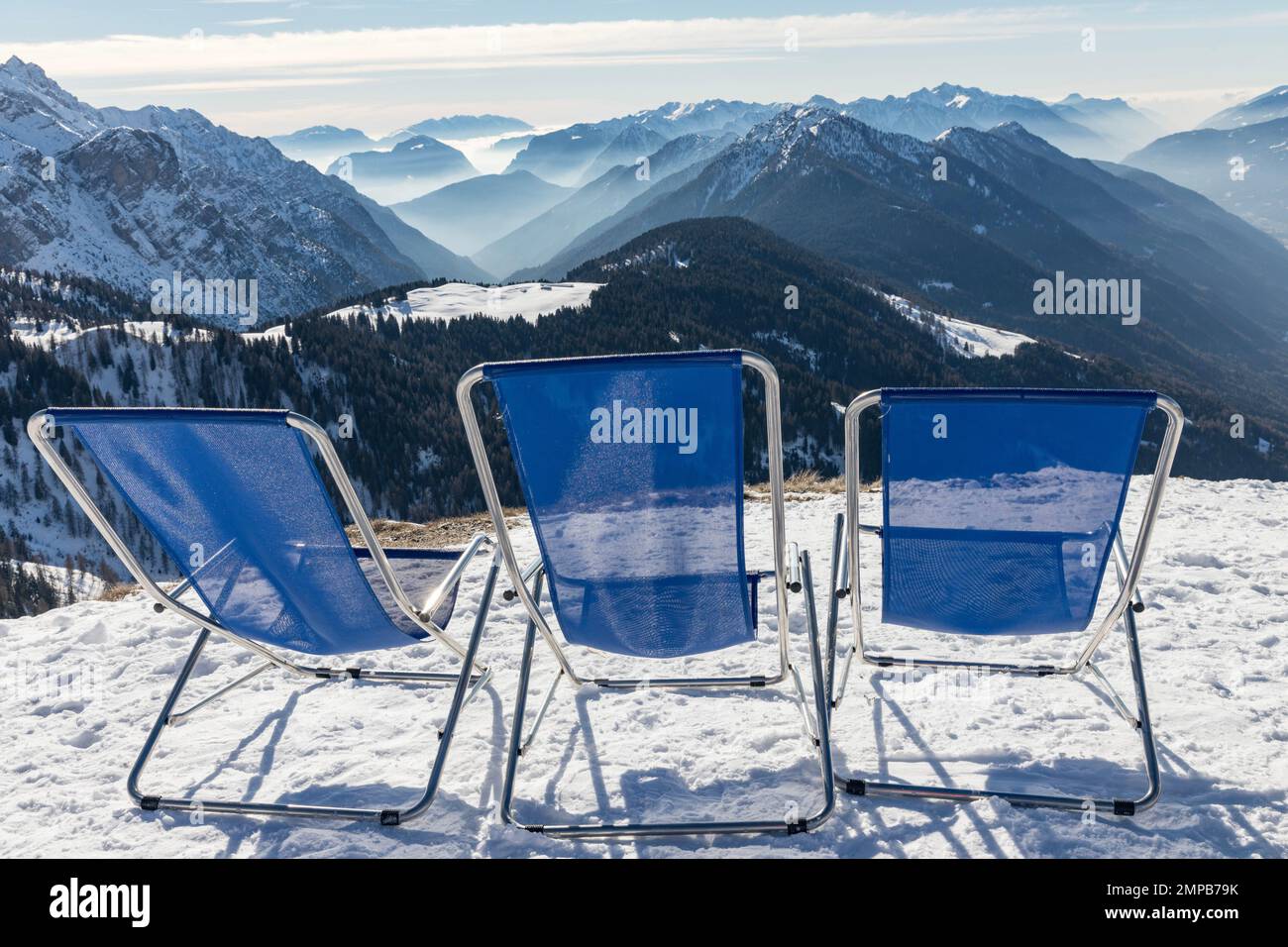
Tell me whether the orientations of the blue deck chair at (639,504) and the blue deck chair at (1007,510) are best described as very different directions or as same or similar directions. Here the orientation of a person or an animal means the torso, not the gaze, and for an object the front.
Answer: same or similar directions

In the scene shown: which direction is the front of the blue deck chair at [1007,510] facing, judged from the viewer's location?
facing away from the viewer

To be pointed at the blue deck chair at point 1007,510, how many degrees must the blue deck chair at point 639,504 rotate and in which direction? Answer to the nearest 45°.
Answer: approximately 90° to its right

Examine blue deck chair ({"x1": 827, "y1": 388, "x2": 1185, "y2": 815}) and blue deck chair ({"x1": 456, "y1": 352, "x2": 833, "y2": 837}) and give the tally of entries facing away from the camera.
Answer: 2

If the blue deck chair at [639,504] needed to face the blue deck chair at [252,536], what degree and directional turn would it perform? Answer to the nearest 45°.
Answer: approximately 90° to its left

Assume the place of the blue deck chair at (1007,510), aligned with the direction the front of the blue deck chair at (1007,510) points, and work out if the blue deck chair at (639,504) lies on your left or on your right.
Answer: on your left

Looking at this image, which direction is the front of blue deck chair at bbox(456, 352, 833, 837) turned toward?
away from the camera

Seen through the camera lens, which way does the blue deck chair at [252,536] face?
facing away from the viewer and to the right of the viewer
